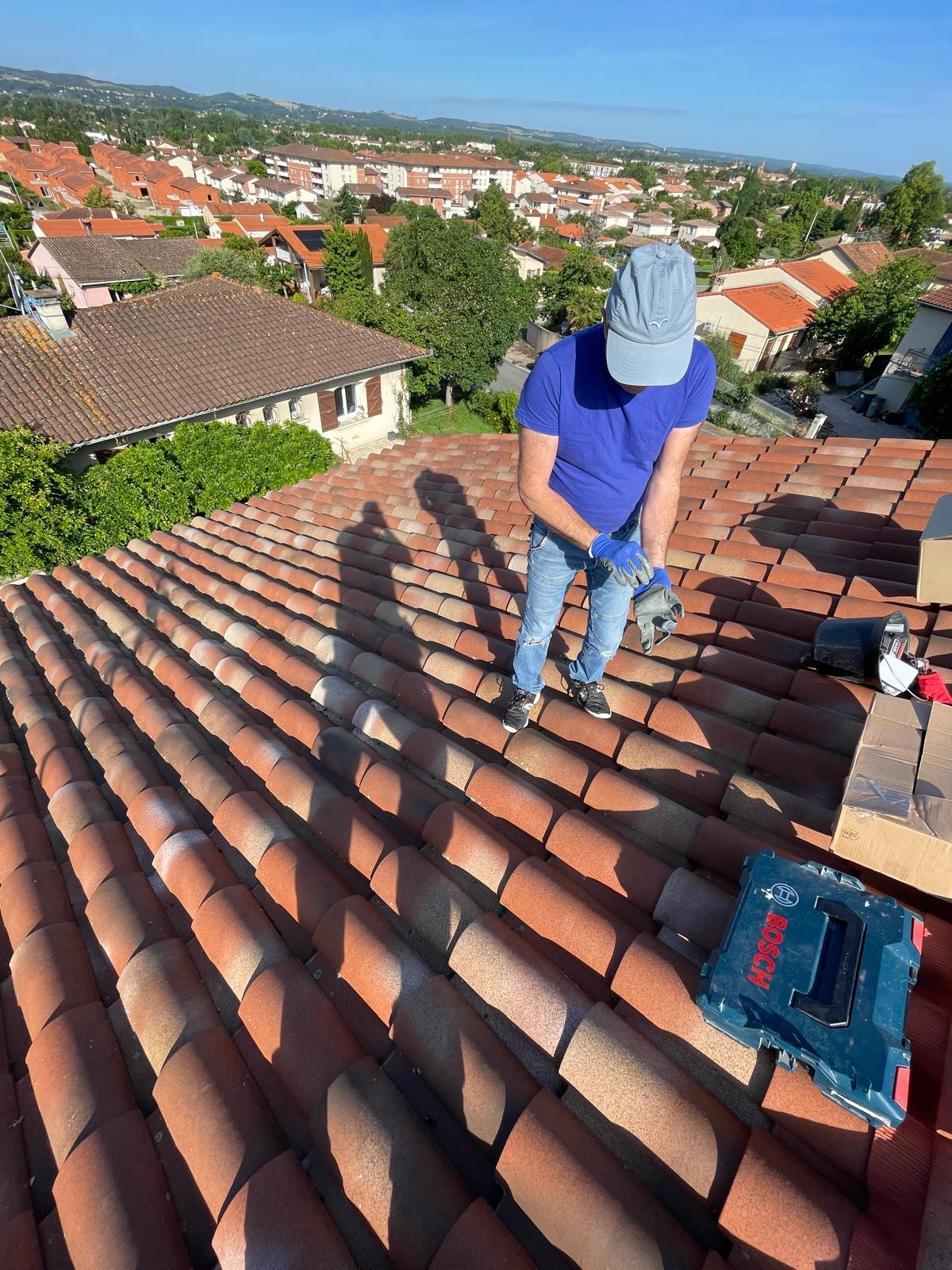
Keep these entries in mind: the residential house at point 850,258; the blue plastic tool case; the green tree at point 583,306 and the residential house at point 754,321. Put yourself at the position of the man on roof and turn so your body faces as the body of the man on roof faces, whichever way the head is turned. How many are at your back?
3

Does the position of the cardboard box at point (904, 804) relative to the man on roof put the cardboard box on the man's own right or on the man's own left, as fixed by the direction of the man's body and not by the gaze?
on the man's own left

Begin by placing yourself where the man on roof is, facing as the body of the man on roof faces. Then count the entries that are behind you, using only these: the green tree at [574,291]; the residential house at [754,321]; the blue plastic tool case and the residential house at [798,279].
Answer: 3

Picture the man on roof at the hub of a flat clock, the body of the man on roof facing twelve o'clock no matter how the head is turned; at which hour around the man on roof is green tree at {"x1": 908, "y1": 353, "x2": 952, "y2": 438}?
The green tree is roughly at 7 o'clock from the man on roof.

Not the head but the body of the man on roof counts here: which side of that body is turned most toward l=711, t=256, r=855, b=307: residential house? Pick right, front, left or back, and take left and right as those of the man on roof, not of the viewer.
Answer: back

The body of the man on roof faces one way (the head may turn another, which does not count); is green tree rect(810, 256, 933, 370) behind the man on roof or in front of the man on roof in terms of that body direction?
behind

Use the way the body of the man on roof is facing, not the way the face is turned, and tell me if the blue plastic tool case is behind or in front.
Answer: in front

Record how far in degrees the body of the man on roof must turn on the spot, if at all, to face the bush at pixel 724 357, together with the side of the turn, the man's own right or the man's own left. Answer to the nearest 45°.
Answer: approximately 180°

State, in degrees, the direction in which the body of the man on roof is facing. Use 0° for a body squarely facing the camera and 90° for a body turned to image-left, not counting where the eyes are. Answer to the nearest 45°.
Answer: approximately 0°

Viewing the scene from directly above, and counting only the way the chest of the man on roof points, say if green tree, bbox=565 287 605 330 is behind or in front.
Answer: behind

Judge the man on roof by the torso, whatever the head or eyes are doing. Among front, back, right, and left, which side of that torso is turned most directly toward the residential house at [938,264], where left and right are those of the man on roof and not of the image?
back

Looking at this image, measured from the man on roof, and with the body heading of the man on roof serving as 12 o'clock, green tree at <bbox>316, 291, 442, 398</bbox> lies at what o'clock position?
The green tree is roughly at 5 o'clock from the man on roof.

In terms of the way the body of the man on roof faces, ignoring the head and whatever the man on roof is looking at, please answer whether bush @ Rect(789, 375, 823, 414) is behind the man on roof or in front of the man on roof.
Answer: behind

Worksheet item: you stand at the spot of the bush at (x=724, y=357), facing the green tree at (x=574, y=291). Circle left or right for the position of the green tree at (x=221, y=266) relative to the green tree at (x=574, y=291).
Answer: left

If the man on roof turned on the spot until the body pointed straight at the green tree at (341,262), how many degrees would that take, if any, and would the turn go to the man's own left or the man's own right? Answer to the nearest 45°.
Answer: approximately 135° to the man's own right
